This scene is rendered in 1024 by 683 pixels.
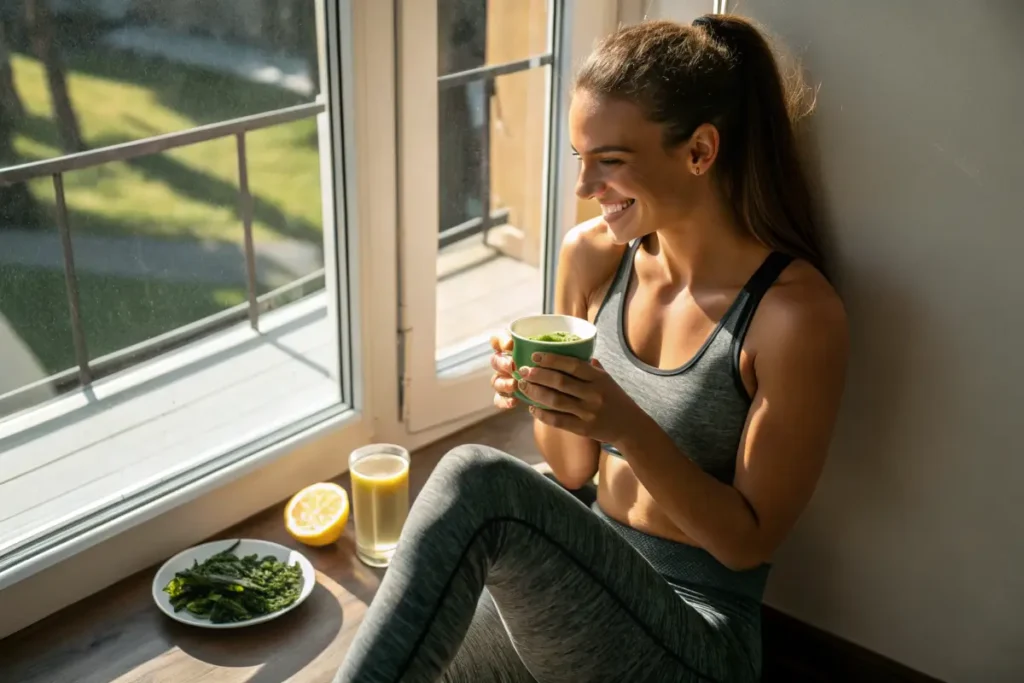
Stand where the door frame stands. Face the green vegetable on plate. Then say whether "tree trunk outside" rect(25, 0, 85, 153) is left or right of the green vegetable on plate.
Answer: right

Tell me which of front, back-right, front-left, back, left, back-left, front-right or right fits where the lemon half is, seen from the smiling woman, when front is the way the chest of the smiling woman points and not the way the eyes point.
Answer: right

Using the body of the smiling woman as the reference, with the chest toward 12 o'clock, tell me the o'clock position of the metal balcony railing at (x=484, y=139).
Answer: The metal balcony railing is roughly at 4 o'clock from the smiling woman.

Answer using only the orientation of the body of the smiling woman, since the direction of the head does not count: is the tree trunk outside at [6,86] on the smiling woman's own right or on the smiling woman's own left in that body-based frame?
on the smiling woman's own right

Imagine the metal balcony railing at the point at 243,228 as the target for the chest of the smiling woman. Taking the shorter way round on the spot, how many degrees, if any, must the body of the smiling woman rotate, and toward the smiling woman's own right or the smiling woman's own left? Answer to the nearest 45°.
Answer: approximately 90° to the smiling woman's own right

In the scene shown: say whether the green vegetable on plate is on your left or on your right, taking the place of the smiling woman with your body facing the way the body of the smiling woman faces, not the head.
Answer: on your right

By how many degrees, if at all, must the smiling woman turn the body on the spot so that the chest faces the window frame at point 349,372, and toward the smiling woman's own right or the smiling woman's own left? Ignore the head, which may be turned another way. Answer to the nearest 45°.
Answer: approximately 90° to the smiling woman's own right

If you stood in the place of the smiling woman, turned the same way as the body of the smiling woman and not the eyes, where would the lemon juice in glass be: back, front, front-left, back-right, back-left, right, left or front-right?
right

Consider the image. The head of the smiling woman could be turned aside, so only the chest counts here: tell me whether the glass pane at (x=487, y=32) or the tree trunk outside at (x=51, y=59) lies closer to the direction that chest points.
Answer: the tree trunk outside

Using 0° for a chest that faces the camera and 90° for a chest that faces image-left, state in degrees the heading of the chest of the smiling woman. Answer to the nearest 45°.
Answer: approximately 45°

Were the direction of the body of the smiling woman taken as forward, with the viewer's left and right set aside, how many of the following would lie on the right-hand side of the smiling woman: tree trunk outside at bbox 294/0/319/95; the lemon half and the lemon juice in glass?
3

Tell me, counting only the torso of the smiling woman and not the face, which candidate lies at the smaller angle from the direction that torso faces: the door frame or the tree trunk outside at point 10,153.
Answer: the tree trunk outside
